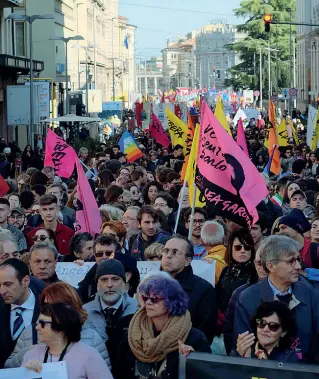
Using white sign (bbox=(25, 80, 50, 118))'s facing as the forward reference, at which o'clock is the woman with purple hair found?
The woman with purple hair is roughly at 12 o'clock from the white sign.

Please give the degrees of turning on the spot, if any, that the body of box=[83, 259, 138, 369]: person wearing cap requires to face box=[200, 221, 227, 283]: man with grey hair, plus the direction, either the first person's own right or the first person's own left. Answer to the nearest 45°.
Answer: approximately 180°

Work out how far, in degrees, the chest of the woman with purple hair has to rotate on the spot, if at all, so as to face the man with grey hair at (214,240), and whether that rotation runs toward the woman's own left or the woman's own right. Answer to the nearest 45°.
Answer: approximately 135° to the woman's own right

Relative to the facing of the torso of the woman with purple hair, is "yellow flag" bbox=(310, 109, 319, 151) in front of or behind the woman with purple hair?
behind

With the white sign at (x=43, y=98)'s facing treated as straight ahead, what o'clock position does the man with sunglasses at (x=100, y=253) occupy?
The man with sunglasses is roughly at 12 o'clock from the white sign.

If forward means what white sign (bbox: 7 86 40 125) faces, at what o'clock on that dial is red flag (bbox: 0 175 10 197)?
The red flag is roughly at 12 o'clock from the white sign.

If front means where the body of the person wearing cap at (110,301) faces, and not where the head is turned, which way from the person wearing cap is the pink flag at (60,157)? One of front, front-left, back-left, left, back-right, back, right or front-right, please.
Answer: back

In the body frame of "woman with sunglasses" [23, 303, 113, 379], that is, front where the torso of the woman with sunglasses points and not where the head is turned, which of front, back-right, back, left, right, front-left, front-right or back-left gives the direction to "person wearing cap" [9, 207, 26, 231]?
back-right
